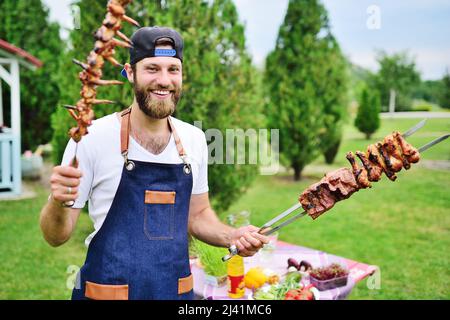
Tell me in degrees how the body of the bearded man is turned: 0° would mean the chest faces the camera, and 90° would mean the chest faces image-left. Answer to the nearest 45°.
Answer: approximately 315°

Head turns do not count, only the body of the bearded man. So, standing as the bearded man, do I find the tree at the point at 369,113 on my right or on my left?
on my left

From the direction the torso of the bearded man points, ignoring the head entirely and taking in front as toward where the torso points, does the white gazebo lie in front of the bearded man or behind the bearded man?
behind
